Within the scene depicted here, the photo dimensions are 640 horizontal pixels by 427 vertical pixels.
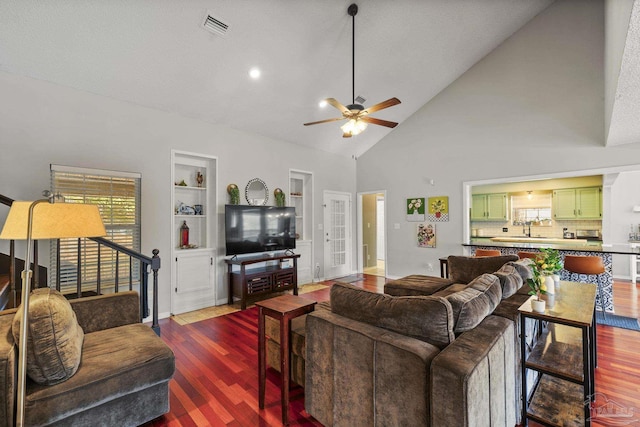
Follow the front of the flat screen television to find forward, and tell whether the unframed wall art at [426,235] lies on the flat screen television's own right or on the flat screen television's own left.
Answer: on the flat screen television's own left

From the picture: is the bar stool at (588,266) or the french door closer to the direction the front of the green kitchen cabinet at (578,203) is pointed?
the bar stool

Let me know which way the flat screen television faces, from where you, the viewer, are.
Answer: facing the viewer and to the right of the viewer

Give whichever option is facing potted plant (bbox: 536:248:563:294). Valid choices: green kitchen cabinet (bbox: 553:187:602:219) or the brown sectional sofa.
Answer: the green kitchen cabinet

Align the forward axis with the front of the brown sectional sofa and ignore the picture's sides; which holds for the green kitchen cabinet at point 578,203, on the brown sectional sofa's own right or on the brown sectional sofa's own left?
on the brown sectional sofa's own right

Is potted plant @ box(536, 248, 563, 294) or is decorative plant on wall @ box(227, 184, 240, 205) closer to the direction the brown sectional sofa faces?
the decorative plant on wall

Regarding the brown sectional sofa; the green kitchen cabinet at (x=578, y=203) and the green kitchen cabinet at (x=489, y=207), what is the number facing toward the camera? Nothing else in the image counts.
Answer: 2

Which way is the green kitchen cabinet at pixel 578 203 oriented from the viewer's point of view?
toward the camera
